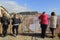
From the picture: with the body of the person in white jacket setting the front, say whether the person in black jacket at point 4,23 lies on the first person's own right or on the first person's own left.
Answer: on the first person's own left

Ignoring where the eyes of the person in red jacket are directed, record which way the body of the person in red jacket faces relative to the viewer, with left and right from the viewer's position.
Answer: facing away from the viewer and to the left of the viewer

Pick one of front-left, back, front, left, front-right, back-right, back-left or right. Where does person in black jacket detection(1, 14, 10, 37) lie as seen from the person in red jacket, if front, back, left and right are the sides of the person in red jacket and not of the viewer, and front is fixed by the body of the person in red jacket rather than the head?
front-left

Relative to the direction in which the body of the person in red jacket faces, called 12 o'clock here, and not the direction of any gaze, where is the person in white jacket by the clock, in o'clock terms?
The person in white jacket is roughly at 4 o'clock from the person in red jacket.

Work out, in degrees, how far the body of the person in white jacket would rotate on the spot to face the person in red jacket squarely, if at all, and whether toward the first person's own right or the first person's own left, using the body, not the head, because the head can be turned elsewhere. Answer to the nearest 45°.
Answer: approximately 90° to the first person's own left

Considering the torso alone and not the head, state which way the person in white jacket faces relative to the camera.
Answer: away from the camera
